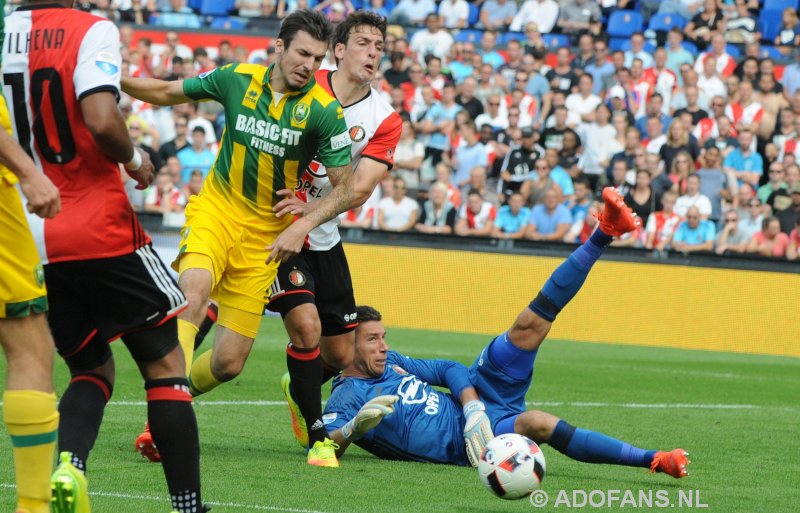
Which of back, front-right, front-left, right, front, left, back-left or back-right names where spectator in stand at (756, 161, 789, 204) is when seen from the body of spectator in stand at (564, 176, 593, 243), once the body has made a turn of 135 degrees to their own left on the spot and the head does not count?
front

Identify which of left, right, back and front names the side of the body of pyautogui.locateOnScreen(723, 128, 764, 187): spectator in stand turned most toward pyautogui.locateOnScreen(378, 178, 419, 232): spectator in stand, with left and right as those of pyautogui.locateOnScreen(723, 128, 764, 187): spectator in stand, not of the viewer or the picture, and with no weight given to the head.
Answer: right

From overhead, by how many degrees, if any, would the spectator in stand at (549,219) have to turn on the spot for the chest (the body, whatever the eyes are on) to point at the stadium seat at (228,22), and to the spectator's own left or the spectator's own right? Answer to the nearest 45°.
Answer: approximately 135° to the spectator's own right

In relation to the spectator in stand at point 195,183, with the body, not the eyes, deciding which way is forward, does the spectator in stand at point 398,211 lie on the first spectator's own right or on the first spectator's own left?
on the first spectator's own left

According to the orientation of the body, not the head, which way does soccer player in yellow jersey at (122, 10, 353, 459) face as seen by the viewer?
toward the camera

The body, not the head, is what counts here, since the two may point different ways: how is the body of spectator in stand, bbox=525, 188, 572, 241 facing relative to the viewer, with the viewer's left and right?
facing the viewer

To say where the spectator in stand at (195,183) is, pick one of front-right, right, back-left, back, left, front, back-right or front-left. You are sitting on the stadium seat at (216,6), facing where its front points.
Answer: front

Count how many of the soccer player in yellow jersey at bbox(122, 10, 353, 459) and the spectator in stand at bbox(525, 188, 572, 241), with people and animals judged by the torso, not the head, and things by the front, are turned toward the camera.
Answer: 2

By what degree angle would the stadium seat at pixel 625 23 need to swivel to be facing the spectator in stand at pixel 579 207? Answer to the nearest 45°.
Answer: approximately 45° to its left

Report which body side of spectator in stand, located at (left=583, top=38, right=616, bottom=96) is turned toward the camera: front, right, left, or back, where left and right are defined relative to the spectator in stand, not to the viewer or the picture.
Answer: front

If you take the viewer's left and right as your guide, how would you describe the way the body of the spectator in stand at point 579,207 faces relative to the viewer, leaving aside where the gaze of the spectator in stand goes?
facing the viewer and to the left of the viewer
